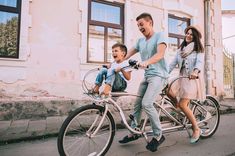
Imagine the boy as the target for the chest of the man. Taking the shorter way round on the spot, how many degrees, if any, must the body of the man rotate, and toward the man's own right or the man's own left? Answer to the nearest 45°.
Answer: approximately 45° to the man's own right

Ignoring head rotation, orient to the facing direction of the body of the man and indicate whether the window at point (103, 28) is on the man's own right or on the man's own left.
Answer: on the man's own right

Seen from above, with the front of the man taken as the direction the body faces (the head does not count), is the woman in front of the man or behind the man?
behind

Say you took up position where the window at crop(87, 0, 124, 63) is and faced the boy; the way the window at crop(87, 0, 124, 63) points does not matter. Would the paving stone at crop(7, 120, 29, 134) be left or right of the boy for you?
right

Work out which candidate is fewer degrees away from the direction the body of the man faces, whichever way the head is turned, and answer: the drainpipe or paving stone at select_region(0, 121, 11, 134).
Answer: the paving stone

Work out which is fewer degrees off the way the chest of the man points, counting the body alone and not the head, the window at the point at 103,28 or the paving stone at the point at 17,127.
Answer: the paving stone

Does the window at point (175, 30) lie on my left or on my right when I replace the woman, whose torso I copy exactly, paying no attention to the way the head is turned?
on my right

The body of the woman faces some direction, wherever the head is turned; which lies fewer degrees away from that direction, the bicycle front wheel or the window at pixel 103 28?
the bicycle front wheel

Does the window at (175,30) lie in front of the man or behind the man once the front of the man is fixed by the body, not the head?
behind
